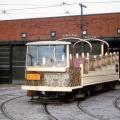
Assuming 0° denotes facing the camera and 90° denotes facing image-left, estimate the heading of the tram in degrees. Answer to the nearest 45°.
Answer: approximately 45°
